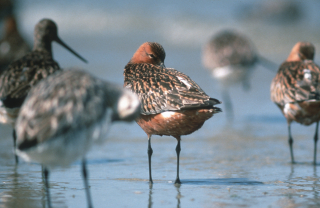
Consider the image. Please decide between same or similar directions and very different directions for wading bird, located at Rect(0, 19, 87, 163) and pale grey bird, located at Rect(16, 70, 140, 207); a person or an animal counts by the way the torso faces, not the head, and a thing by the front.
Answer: same or similar directions

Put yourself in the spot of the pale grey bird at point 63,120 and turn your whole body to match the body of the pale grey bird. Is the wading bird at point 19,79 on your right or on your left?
on your left

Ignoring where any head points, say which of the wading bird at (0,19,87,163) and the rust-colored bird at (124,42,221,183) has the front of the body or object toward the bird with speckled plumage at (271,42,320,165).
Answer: the wading bird

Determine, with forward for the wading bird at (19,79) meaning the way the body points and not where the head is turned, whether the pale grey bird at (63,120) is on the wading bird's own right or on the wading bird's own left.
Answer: on the wading bird's own right

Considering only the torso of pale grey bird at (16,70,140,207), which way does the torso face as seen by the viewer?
to the viewer's right

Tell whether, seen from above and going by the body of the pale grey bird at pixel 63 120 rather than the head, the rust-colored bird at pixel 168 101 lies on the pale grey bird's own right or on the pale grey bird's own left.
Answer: on the pale grey bird's own left

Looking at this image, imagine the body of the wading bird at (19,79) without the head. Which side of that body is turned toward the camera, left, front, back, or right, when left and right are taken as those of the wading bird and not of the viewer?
right

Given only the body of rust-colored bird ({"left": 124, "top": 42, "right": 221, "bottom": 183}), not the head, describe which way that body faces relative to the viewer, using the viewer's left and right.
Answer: facing to the left of the viewer
